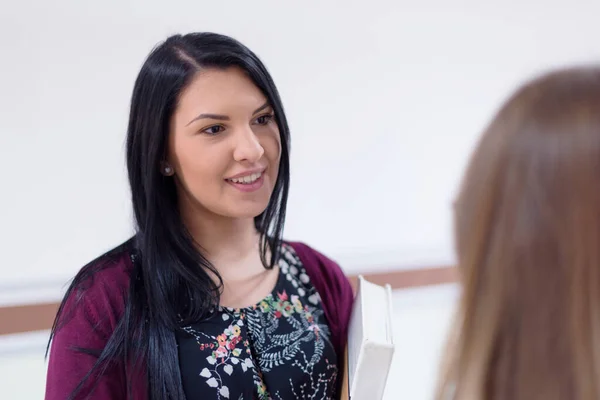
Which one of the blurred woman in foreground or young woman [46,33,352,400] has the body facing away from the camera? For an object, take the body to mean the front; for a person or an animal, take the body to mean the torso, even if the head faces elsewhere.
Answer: the blurred woman in foreground

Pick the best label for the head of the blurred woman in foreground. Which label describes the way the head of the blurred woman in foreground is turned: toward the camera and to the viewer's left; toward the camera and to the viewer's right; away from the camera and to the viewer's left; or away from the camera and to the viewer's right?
away from the camera and to the viewer's left

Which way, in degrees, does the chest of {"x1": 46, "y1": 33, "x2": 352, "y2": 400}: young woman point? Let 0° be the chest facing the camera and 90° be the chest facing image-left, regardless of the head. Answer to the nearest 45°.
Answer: approximately 315°

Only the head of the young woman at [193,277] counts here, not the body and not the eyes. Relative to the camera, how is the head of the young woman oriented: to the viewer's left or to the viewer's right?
to the viewer's right

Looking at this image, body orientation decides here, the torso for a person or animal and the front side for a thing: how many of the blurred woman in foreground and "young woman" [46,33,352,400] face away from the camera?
1

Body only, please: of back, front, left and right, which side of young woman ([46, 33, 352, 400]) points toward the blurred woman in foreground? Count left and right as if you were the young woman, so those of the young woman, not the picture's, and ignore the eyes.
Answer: front

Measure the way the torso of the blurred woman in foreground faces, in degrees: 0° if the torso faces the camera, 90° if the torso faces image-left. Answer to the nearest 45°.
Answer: approximately 180°

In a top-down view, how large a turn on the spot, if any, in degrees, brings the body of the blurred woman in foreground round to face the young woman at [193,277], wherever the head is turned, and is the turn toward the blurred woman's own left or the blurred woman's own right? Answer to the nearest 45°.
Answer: approximately 45° to the blurred woman's own left
